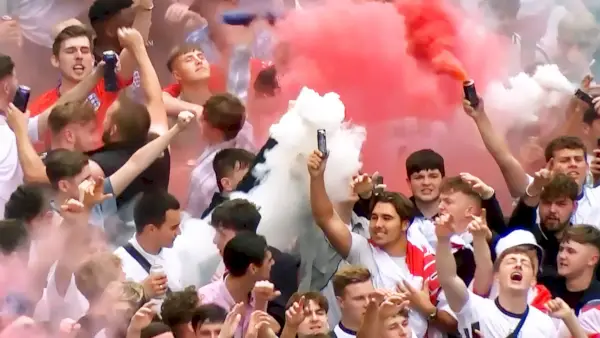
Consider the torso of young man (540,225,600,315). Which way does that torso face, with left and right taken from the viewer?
facing the viewer and to the left of the viewer

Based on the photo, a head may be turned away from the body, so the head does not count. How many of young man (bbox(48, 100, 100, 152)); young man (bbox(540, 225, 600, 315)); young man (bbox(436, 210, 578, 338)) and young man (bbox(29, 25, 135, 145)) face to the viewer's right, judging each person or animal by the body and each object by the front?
1

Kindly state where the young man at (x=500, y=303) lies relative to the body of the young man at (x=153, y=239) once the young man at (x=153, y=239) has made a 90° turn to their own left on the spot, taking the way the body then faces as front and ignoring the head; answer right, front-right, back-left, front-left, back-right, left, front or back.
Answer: front-right

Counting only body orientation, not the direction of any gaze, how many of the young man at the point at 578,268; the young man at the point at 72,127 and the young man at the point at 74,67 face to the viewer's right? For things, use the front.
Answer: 1

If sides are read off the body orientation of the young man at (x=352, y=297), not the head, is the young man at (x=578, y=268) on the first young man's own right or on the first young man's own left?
on the first young man's own left

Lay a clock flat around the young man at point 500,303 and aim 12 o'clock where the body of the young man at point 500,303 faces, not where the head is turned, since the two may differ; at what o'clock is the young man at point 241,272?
the young man at point 241,272 is roughly at 2 o'clock from the young man at point 500,303.

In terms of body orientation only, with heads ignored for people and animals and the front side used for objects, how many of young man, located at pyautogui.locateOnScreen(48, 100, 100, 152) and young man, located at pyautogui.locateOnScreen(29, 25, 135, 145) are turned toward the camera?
1

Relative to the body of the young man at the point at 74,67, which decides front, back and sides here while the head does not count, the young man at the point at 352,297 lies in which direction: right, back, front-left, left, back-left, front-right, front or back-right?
front-left

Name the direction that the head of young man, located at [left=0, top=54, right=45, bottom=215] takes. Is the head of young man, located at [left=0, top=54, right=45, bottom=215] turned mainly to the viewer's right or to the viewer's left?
to the viewer's right

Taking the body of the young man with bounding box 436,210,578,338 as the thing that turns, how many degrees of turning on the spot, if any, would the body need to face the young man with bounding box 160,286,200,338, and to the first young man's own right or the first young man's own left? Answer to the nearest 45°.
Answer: approximately 45° to the first young man's own right

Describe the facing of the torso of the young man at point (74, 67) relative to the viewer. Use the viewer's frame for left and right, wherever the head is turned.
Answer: facing the viewer

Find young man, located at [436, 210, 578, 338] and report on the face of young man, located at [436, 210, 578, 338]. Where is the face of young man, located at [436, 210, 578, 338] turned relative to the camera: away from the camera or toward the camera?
toward the camera

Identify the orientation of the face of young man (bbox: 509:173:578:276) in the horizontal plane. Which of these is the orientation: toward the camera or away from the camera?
toward the camera

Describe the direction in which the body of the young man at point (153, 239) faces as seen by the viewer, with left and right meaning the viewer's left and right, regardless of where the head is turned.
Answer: facing the viewer and to the right of the viewer

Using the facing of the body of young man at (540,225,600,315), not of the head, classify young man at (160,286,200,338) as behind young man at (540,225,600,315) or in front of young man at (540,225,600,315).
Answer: in front

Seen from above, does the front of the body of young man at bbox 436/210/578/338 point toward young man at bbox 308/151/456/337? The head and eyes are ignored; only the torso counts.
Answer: no
